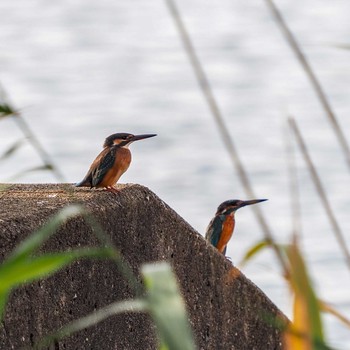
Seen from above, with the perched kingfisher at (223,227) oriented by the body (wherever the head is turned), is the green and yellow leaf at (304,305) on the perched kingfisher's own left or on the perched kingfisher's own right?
on the perched kingfisher's own right

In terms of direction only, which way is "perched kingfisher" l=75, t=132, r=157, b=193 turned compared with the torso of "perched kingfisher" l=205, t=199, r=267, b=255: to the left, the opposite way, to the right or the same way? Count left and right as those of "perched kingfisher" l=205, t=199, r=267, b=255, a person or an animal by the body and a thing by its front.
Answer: the same way

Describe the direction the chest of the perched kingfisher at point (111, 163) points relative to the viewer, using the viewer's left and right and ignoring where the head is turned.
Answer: facing to the right of the viewer

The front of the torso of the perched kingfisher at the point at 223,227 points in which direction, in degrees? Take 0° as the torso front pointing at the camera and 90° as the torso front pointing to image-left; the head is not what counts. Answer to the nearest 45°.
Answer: approximately 270°

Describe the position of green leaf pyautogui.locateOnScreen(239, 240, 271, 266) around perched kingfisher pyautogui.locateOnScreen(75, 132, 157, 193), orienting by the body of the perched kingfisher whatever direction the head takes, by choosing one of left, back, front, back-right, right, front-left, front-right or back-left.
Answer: right

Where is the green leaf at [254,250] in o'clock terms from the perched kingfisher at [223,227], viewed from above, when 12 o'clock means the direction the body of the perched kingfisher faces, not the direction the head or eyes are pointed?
The green leaf is roughly at 3 o'clock from the perched kingfisher.

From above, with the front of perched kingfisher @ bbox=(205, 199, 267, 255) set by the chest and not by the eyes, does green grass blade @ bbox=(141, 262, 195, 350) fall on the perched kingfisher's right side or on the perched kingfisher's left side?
on the perched kingfisher's right side

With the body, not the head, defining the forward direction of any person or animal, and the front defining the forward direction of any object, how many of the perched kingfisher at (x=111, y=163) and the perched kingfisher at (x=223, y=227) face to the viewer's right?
2
